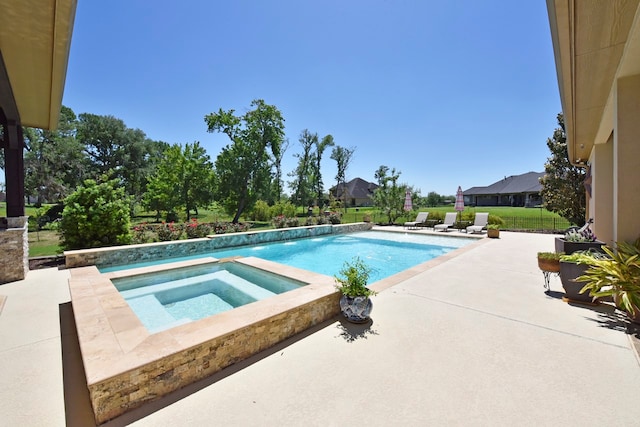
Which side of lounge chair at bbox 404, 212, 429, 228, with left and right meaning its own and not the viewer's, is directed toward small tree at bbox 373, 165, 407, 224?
right

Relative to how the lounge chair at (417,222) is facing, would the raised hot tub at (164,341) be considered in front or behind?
in front

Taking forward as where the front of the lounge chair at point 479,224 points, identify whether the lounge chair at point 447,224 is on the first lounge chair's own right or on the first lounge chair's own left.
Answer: on the first lounge chair's own right

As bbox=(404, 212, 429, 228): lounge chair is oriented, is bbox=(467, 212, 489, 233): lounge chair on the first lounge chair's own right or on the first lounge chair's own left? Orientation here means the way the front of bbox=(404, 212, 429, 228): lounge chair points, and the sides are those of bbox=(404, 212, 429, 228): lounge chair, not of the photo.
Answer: on the first lounge chair's own left

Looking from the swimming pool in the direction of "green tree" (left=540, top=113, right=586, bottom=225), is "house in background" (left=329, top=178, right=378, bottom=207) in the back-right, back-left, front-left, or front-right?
front-left

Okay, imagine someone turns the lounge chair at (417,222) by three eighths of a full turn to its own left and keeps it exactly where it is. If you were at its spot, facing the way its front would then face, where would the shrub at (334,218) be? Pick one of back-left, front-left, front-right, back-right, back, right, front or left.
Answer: back

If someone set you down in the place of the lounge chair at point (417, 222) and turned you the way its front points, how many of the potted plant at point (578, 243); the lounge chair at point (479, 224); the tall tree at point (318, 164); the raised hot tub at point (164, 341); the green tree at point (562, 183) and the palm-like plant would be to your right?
1

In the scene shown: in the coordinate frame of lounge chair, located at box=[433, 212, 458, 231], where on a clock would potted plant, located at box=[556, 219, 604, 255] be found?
The potted plant is roughly at 10 o'clock from the lounge chair.

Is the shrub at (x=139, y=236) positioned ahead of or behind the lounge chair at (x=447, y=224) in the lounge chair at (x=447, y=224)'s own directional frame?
ahead

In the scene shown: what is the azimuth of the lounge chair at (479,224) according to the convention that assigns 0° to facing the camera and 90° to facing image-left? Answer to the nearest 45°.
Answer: approximately 45°

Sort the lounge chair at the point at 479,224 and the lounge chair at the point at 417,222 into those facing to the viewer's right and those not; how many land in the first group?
0

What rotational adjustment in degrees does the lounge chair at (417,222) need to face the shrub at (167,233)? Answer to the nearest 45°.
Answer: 0° — it already faces it

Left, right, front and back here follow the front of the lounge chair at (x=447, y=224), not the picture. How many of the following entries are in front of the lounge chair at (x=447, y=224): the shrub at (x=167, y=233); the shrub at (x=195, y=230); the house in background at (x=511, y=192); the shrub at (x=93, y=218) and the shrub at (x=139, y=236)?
4

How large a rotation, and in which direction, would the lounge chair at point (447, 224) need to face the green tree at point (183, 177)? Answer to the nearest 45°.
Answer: approximately 45° to its right

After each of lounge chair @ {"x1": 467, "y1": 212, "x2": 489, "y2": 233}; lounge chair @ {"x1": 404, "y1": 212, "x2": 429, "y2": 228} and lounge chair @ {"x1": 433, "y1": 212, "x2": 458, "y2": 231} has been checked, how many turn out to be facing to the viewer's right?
0

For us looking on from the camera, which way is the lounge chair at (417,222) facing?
facing the viewer and to the left of the viewer

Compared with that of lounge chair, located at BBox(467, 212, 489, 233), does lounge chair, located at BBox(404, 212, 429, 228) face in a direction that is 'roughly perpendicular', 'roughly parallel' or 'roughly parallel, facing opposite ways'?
roughly parallel
